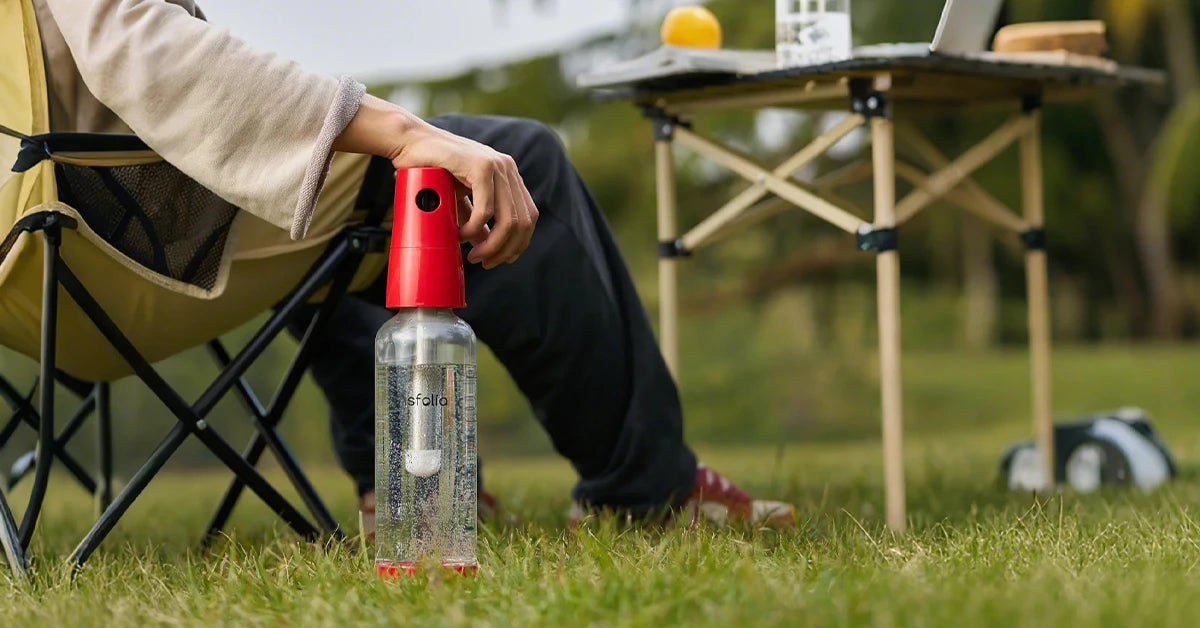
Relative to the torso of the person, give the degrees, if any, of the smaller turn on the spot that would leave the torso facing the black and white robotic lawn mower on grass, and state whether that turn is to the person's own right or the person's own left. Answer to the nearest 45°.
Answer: approximately 45° to the person's own left

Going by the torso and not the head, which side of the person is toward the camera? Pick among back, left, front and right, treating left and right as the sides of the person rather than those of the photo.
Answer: right

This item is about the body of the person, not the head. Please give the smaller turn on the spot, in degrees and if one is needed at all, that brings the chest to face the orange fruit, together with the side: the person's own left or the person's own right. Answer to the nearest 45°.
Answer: approximately 45° to the person's own left

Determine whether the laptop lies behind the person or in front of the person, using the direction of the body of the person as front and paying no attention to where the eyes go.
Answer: in front

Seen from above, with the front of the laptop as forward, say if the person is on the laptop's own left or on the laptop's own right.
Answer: on the laptop's own left

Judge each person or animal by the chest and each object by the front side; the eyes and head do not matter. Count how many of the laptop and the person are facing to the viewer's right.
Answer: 1

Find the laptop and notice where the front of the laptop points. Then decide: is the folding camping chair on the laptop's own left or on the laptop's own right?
on the laptop's own left

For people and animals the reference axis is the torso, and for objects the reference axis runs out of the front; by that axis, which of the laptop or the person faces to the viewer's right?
the person

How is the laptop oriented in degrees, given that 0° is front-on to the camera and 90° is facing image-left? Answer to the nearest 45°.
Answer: approximately 135°

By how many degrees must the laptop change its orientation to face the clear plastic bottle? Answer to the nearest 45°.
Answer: approximately 90° to its left
